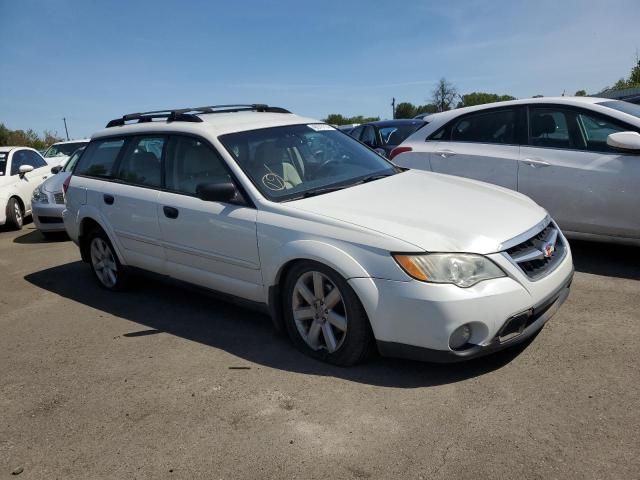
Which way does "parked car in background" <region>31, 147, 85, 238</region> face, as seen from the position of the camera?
facing the viewer and to the left of the viewer

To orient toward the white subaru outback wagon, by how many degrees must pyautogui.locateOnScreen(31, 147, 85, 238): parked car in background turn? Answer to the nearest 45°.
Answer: approximately 45° to its left

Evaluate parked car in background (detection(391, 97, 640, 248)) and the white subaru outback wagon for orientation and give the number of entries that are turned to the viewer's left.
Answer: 0

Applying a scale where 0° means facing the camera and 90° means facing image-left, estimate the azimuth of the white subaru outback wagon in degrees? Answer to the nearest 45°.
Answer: approximately 315°

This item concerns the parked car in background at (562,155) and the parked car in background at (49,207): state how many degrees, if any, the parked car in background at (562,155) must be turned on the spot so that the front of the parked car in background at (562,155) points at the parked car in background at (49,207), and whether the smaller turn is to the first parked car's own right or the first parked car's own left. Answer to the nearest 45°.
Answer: approximately 135° to the first parked car's own right

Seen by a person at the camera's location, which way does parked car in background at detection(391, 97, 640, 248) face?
facing the viewer and to the right of the viewer

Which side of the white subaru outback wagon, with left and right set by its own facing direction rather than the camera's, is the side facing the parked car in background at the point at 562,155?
left

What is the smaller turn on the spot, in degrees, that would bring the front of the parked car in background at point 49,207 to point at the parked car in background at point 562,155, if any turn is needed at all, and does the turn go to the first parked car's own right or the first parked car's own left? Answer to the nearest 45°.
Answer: approximately 90° to the first parked car's own left

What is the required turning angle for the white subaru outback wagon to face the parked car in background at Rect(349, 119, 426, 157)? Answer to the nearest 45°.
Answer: approximately 135° to its left
